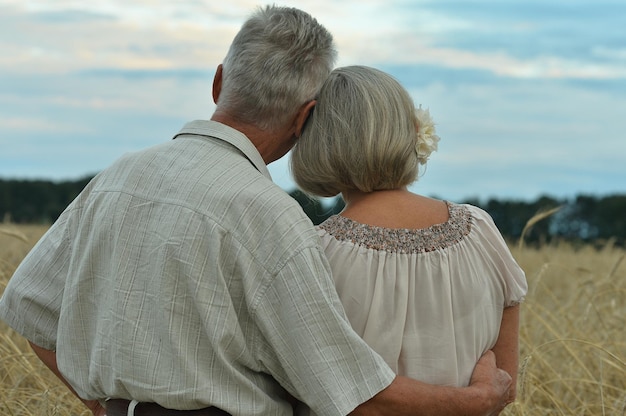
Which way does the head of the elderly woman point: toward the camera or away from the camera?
away from the camera

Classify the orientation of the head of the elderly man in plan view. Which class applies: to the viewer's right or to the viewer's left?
to the viewer's right

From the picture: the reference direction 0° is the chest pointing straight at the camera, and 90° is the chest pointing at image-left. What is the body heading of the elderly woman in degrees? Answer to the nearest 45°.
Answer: approximately 180°
